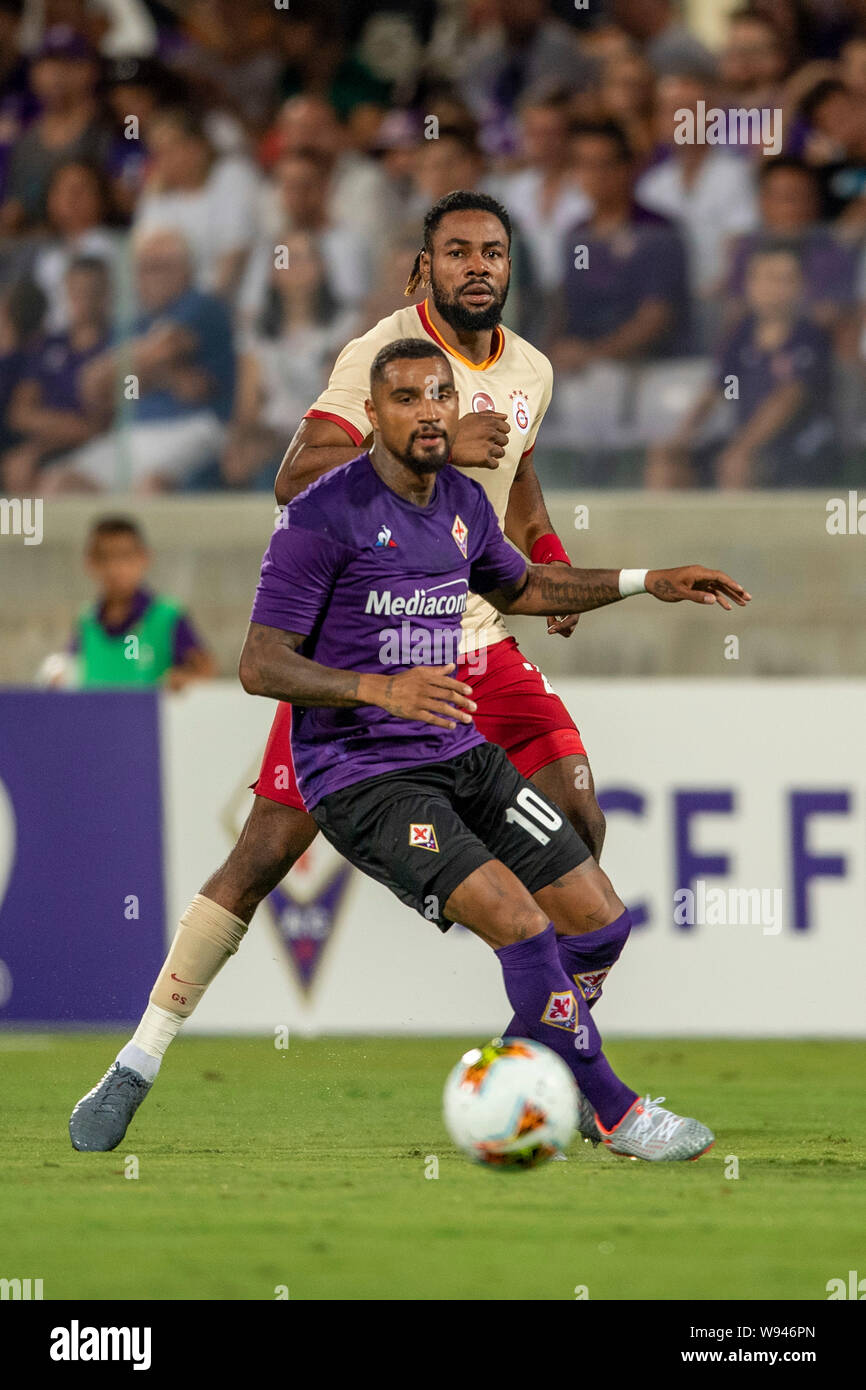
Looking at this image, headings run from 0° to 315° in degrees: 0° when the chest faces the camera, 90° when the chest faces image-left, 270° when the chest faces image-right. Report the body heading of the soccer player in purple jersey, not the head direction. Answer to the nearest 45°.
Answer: approximately 315°

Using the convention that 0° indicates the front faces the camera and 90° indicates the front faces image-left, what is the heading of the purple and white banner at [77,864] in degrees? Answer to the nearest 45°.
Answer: approximately 0°

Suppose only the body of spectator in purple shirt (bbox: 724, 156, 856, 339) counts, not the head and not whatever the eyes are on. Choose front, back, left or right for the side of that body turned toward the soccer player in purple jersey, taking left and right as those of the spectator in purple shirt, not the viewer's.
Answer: front

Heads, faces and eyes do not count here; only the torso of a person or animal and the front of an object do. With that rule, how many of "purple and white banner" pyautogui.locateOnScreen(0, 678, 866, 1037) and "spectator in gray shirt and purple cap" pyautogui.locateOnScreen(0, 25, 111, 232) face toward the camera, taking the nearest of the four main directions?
2

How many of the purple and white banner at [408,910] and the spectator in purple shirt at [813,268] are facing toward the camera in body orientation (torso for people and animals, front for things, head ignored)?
2

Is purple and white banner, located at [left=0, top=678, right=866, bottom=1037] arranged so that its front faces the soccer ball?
yes

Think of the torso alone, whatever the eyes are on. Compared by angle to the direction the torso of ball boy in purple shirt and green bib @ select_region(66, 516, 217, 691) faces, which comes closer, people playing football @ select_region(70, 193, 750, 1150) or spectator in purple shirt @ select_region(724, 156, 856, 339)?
the people playing football
